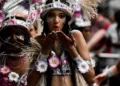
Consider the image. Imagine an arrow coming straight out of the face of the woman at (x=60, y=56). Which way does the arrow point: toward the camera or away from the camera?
toward the camera

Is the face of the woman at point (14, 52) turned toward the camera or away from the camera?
toward the camera

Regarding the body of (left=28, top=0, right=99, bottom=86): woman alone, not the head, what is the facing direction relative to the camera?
toward the camera
